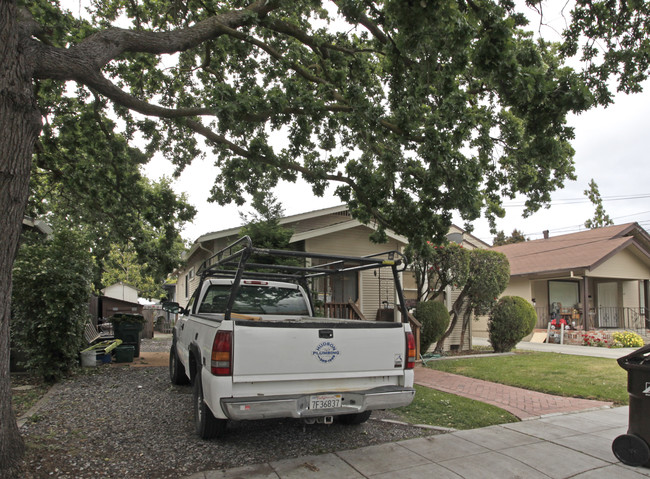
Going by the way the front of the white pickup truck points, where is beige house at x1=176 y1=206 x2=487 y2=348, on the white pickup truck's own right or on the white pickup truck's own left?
on the white pickup truck's own right

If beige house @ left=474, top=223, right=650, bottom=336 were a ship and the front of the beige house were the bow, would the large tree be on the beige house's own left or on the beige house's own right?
on the beige house's own right

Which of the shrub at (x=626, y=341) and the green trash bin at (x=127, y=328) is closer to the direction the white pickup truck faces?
the green trash bin

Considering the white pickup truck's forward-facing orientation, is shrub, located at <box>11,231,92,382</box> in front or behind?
in front

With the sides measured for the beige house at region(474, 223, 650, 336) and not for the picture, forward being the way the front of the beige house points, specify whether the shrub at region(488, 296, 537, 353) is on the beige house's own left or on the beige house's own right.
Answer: on the beige house's own right

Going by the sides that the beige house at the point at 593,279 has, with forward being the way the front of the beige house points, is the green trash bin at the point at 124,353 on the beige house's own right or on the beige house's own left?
on the beige house's own right

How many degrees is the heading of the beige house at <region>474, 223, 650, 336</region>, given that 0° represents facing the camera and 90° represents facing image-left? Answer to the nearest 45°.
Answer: approximately 315°

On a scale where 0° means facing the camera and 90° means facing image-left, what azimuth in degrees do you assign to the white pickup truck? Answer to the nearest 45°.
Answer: approximately 135°

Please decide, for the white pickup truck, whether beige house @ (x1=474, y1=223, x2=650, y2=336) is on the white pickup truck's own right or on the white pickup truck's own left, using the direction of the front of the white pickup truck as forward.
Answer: on the white pickup truck's own right

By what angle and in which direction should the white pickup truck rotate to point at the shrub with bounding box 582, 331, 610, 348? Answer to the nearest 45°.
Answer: approximately 90° to its right
